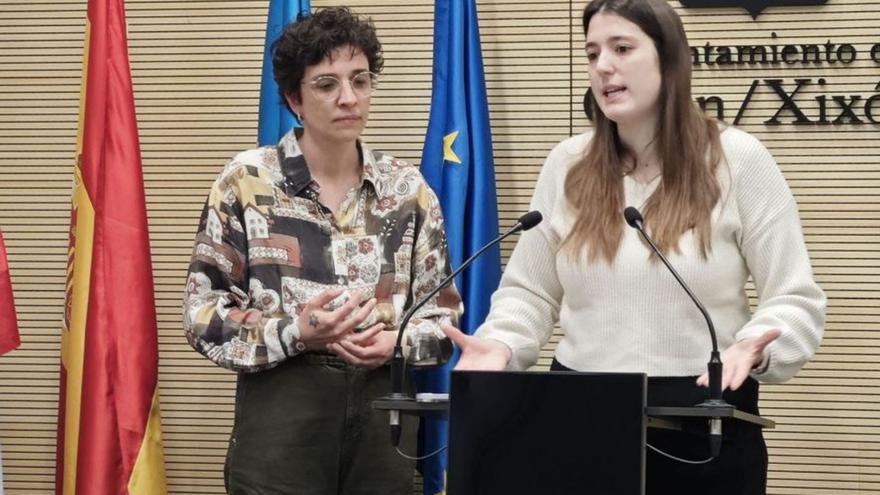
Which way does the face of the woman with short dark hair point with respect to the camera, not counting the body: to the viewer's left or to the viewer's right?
to the viewer's right

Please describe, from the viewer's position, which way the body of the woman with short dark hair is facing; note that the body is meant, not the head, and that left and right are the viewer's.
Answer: facing the viewer and to the right of the viewer

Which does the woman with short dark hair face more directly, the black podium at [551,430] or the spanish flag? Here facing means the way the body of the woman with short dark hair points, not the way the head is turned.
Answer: the black podium

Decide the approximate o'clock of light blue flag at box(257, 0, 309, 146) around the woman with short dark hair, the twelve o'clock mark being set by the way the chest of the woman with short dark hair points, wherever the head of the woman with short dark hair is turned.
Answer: The light blue flag is roughly at 7 o'clock from the woman with short dark hair.

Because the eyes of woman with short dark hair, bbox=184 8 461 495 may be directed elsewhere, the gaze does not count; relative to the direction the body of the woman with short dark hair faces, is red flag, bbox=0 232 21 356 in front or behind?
behind
